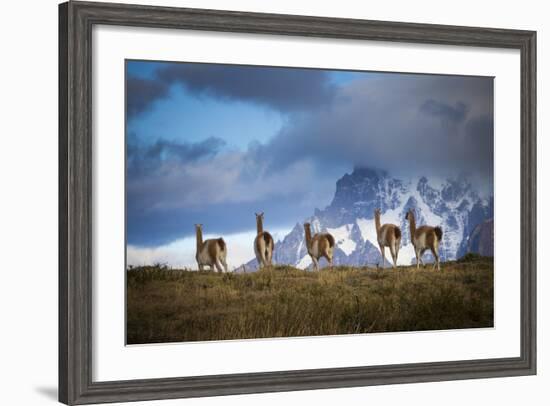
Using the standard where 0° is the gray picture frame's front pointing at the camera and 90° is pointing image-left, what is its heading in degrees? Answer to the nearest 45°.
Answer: approximately 315°
